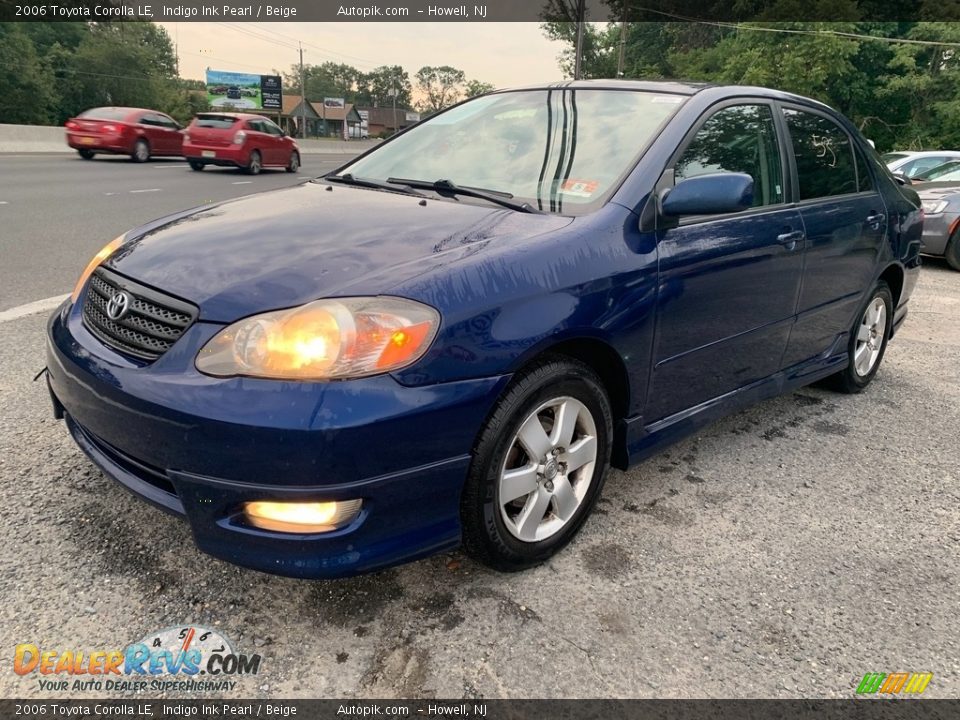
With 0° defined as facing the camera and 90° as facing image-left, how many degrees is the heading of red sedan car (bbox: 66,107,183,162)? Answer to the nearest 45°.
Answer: approximately 225°

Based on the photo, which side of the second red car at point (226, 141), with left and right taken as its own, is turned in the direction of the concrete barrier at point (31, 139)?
left

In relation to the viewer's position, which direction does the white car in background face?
facing the viewer and to the left of the viewer

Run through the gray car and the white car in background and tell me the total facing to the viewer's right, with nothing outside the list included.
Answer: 0

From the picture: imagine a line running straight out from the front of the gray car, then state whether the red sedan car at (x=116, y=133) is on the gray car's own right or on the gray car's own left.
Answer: on the gray car's own right

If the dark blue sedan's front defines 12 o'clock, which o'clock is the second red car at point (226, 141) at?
The second red car is roughly at 4 o'clock from the dark blue sedan.

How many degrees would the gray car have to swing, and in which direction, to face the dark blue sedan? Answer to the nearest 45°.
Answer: approximately 45° to its left

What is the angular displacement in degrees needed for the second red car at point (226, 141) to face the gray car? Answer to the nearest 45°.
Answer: approximately 90° to its right

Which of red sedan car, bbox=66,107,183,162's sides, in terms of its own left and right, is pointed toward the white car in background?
right

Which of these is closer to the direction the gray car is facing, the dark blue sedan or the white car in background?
the dark blue sedan

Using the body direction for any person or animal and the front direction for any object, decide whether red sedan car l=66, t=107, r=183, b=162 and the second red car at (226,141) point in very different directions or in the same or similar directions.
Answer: same or similar directions

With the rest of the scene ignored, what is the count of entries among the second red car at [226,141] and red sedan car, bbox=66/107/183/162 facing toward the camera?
0

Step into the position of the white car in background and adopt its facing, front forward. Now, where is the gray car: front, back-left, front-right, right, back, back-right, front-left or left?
front-left

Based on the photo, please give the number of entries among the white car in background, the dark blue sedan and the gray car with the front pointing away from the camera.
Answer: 0
